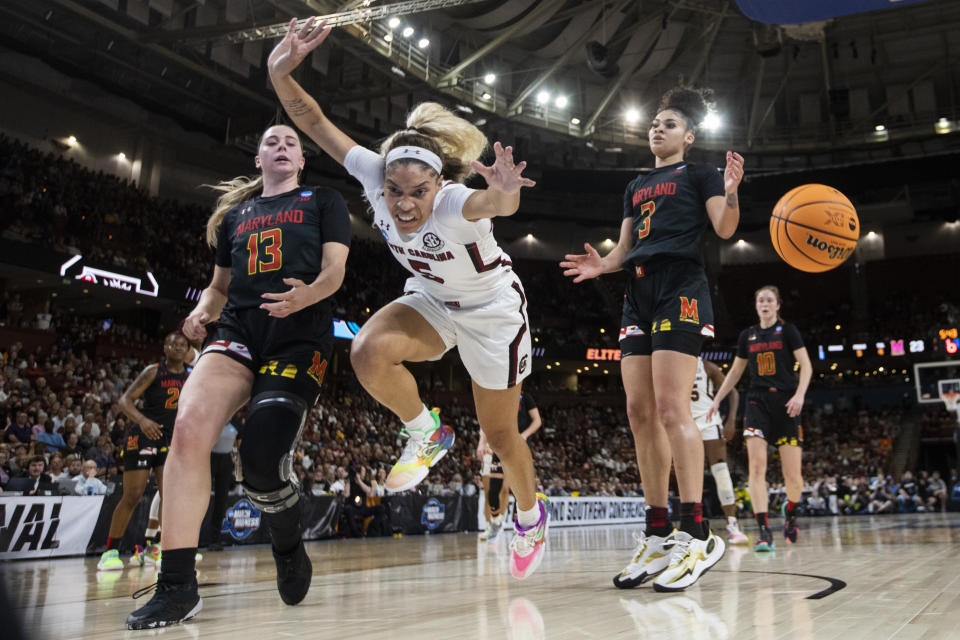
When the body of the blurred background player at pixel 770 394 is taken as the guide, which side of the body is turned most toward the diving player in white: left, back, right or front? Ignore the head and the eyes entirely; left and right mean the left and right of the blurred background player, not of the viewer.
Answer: front

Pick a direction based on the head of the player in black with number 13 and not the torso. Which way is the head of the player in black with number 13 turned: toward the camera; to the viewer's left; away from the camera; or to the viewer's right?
toward the camera

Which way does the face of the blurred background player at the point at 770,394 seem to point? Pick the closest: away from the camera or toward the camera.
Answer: toward the camera

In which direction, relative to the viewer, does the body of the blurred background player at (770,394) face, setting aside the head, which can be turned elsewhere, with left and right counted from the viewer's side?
facing the viewer

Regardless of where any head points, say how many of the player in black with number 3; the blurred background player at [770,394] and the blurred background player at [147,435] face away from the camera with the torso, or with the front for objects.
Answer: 0

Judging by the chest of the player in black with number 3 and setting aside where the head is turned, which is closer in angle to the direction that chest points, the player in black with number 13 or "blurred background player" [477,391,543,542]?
the player in black with number 13

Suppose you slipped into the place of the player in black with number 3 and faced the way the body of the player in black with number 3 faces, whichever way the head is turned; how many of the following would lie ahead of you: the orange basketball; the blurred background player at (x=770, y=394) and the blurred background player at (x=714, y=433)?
0

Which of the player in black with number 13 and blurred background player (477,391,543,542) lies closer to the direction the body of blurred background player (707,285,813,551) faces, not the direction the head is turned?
the player in black with number 13

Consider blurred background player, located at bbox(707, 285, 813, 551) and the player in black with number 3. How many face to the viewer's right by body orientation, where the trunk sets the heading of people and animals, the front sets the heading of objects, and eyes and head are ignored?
0

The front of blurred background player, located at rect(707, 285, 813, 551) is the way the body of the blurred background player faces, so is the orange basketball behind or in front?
in front

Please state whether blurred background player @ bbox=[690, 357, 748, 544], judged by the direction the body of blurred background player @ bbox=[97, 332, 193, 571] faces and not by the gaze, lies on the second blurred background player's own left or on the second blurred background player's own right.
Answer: on the second blurred background player's own left

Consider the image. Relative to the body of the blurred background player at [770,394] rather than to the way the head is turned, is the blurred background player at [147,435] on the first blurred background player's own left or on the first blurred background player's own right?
on the first blurred background player's own right

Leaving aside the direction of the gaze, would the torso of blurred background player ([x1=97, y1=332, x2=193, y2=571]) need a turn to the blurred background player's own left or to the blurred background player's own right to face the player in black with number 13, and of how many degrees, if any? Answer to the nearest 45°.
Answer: approximately 45° to the blurred background player's own right

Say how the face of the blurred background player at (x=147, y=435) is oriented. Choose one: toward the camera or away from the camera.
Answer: toward the camera

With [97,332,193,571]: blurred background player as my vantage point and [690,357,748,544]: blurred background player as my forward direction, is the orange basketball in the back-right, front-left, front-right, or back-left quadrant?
front-right

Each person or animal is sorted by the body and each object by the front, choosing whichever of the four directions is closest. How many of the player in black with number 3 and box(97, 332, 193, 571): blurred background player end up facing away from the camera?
0

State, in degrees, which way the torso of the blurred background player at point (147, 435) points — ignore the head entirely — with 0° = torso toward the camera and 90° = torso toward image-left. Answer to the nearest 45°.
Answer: approximately 315°
